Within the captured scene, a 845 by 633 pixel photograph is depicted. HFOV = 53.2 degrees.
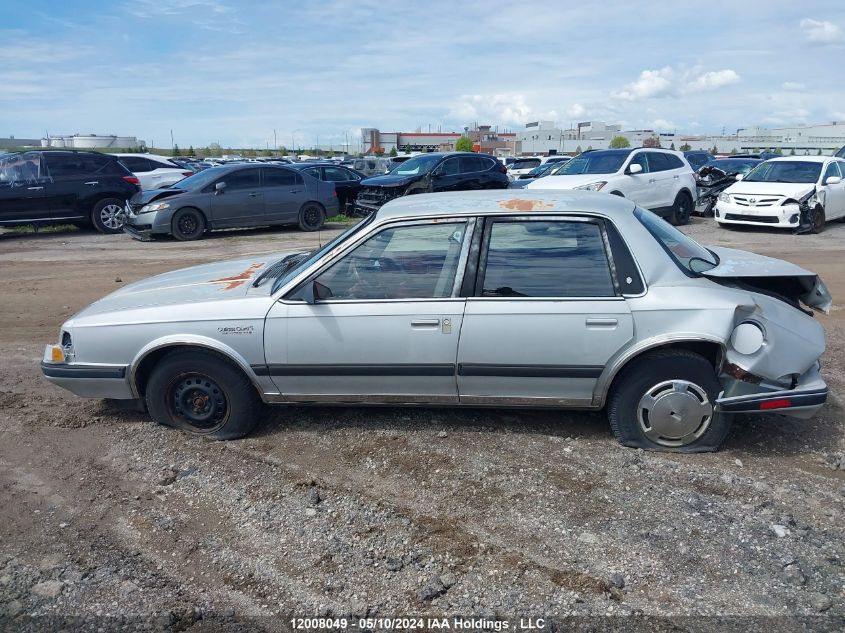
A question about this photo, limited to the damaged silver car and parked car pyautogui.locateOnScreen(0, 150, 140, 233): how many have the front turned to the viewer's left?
2

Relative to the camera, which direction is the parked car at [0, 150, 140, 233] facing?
to the viewer's left

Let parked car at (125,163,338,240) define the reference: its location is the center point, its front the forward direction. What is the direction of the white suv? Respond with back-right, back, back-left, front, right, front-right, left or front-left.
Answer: back-left

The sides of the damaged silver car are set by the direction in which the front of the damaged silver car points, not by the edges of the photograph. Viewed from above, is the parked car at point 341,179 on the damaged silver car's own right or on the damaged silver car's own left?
on the damaged silver car's own right

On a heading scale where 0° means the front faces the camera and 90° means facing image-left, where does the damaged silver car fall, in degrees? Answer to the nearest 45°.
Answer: approximately 90°

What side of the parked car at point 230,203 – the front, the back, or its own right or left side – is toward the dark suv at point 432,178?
back

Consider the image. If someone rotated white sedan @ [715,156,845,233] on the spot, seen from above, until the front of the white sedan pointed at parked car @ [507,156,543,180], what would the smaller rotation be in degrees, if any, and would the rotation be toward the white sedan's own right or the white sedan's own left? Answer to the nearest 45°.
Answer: approximately 90° to the white sedan's own right

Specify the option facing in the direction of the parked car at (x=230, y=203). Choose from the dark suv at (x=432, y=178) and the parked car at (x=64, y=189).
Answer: the dark suv
